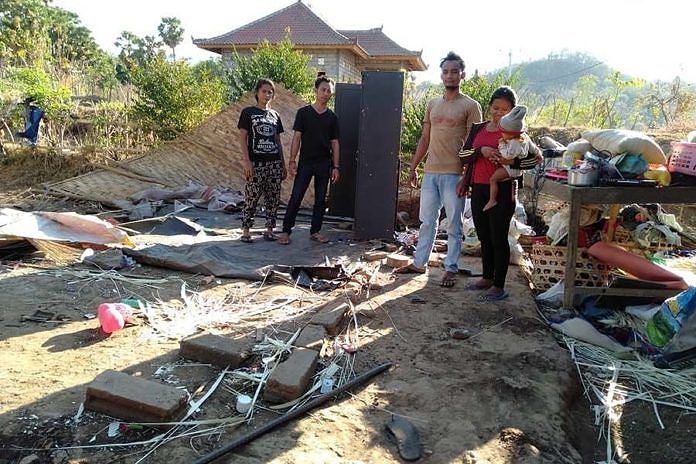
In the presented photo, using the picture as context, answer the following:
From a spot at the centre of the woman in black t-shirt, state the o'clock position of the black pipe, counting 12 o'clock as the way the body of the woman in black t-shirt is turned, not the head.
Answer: The black pipe is roughly at 12 o'clock from the woman in black t-shirt.

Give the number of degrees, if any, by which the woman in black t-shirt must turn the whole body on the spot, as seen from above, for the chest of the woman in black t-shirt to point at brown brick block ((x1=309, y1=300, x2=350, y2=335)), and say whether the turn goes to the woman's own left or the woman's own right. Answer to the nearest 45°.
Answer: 0° — they already face it

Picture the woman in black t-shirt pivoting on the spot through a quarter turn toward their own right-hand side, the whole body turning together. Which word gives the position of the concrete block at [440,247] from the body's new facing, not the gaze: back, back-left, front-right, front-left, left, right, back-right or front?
back

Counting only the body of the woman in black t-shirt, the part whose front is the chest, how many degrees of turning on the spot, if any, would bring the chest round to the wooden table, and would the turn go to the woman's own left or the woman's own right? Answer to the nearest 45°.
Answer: approximately 45° to the woman's own left

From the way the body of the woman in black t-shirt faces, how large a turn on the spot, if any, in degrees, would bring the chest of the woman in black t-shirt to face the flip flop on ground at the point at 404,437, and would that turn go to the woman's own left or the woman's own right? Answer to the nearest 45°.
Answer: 0° — they already face it

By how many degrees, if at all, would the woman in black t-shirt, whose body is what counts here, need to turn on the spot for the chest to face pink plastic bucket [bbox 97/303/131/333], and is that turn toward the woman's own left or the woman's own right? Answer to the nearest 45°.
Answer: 0° — they already face it

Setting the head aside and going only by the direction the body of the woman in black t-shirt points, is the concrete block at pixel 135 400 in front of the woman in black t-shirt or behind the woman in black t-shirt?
in front

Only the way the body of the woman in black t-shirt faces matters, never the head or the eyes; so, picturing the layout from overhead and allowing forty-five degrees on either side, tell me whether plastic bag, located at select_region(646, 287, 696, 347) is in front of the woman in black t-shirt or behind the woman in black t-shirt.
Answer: in front

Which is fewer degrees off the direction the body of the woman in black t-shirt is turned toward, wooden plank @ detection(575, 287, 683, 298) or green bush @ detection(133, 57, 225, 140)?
the wooden plank

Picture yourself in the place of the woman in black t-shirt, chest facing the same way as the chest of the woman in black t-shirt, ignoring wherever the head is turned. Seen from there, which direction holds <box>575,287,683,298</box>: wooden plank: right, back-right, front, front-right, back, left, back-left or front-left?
front-left

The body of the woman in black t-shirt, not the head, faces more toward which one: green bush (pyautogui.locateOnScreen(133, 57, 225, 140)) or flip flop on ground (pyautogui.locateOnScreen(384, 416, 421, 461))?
the flip flop on ground

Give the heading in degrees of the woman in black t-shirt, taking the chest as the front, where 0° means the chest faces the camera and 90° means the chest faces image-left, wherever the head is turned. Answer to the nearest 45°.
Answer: approximately 0°

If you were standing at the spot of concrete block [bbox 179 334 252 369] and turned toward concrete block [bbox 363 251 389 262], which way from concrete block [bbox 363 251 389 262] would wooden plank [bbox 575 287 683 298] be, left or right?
right
